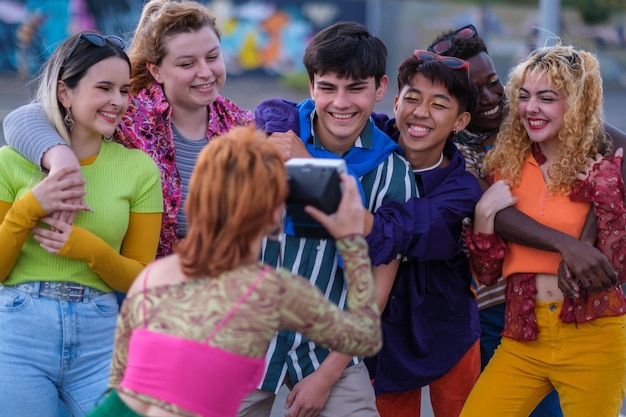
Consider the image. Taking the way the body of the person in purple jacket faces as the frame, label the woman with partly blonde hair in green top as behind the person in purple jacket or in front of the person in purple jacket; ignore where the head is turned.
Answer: in front

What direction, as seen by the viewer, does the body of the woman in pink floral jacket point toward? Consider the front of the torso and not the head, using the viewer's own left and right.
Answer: facing the viewer and to the right of the viewer

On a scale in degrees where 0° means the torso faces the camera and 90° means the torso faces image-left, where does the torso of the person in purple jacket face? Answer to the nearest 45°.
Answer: approximately 45°

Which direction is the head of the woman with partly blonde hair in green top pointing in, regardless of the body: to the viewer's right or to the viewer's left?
to the viewer's right

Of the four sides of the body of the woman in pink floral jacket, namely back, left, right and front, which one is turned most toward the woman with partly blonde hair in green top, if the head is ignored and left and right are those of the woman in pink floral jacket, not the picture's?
right

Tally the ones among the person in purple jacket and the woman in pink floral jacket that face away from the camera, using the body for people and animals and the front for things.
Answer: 0

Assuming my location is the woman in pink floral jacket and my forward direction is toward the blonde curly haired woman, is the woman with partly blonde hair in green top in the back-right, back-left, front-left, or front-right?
back-right

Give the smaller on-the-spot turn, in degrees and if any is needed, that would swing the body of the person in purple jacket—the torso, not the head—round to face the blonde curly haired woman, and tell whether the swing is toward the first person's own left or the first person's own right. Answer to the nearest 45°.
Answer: approximately 135° to the first person's own left

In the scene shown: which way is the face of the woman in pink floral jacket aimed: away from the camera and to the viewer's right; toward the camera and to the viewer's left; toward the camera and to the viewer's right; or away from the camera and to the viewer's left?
toward the camera and to the viewer's right

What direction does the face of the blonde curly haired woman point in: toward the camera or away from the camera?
toward the camera

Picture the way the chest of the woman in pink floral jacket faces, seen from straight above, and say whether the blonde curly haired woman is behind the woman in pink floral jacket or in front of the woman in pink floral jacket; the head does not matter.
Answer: in front

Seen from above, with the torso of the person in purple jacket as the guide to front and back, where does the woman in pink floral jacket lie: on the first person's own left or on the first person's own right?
on the first person's own right
